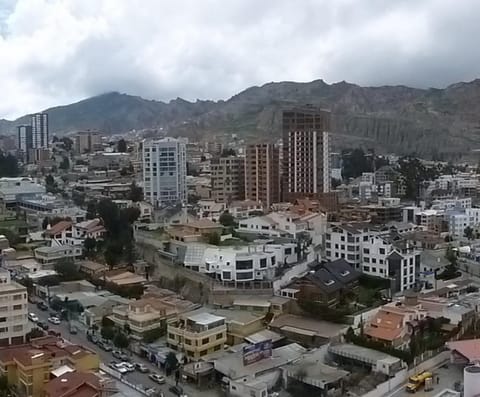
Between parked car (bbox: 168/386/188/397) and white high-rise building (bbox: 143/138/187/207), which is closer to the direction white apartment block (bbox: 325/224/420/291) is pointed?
the parked car

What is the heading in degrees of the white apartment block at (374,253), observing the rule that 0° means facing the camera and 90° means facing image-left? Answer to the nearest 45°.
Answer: approximately 45°

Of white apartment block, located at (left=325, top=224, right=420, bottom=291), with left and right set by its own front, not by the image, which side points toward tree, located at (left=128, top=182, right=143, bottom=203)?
right

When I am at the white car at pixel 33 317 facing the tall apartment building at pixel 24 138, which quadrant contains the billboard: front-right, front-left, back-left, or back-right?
back-right
